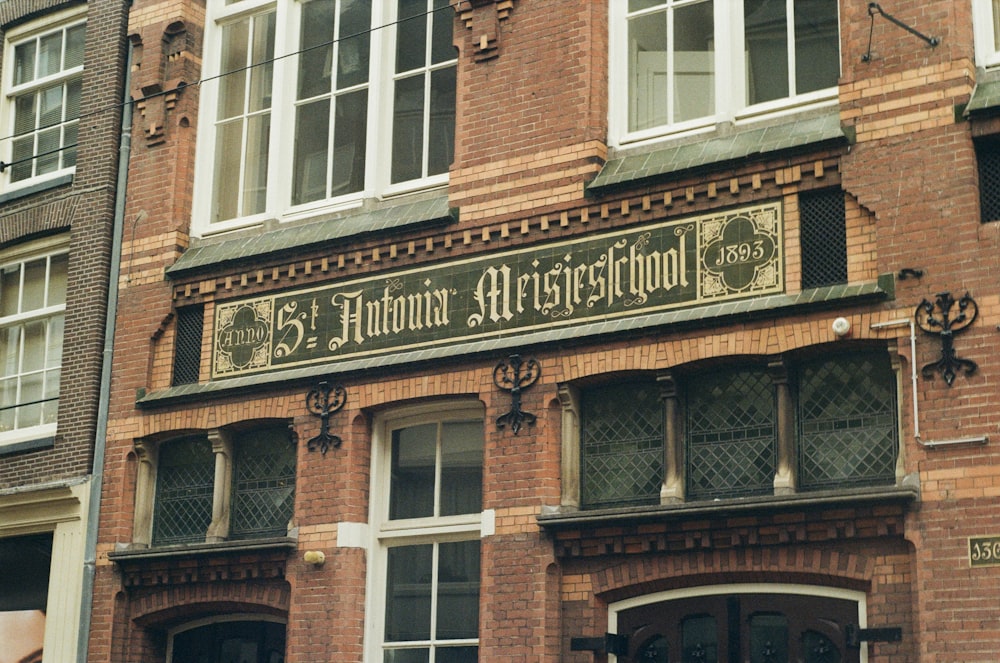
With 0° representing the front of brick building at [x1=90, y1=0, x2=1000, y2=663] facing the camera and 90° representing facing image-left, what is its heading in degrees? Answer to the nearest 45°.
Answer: approximately 45°

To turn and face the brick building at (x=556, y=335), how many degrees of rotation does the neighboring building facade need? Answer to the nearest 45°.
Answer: approximately 90° to its left

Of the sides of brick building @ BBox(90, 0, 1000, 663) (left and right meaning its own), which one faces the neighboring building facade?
right

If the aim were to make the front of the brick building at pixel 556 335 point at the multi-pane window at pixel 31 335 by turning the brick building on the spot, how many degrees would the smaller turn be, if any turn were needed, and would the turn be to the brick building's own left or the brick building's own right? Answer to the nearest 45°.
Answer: approximately 90° to the brick building's own right

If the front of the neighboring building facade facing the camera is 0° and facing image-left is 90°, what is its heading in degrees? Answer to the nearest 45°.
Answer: approximately 45°
